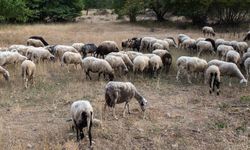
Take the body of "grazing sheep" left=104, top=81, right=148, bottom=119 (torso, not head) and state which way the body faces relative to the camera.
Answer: to the viewer's right

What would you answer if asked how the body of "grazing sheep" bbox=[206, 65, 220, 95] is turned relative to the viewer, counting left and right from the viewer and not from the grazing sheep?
facing away from the viewer

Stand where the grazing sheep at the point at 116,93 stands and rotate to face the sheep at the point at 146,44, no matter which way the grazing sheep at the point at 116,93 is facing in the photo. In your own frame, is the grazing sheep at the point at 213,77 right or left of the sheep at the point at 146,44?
right

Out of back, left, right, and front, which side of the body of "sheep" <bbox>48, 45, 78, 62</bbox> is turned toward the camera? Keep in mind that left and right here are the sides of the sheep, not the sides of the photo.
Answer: left
